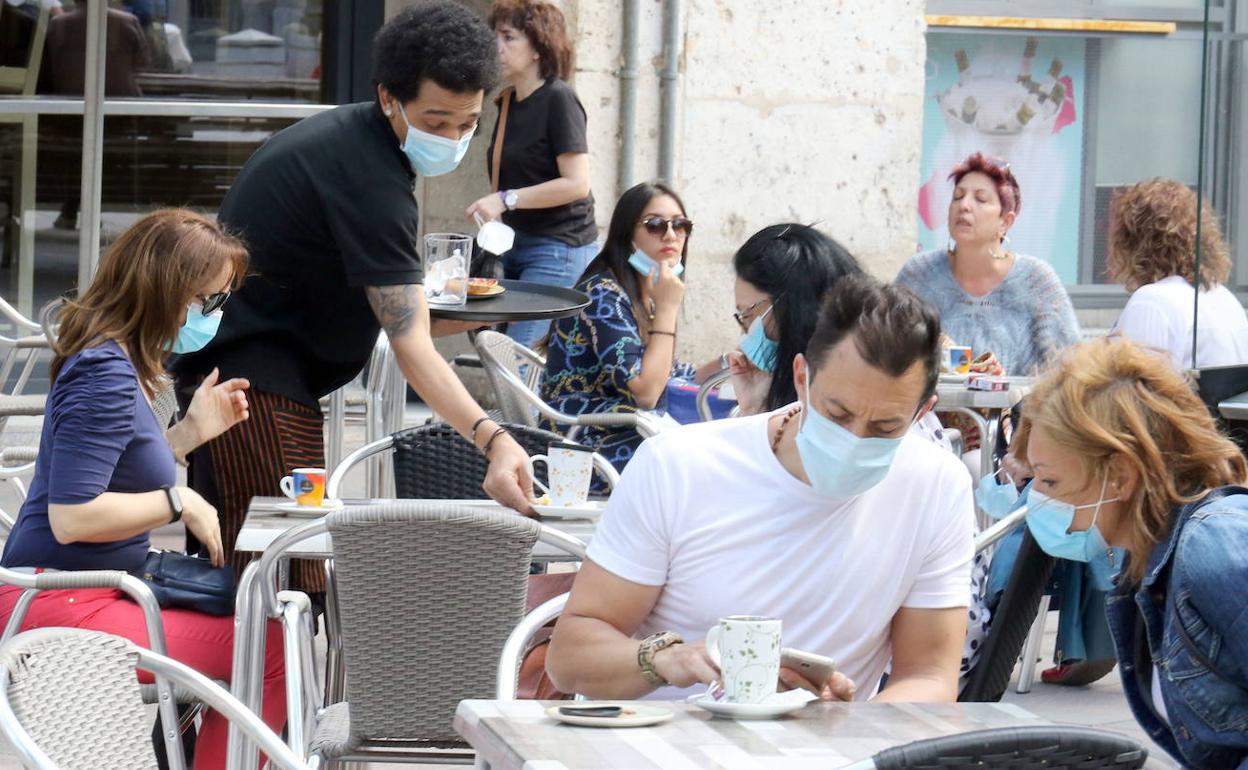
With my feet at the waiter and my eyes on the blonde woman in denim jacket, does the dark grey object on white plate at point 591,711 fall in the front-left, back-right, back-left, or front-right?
front-right

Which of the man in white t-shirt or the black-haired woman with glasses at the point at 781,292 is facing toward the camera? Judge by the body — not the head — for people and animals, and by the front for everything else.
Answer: the man in white t-shirt

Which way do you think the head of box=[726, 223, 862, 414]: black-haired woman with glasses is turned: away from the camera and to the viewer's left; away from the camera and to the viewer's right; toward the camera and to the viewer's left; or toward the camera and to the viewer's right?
toward the camera and to the viewer's left

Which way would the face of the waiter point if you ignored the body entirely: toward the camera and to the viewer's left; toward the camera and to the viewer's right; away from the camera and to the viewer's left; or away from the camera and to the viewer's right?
toward the camera and to the viewer's right

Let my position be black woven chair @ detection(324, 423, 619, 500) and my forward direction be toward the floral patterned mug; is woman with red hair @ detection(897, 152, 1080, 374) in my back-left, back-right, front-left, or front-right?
back-left

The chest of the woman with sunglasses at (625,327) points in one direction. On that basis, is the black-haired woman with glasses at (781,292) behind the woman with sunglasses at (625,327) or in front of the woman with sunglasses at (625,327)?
in front

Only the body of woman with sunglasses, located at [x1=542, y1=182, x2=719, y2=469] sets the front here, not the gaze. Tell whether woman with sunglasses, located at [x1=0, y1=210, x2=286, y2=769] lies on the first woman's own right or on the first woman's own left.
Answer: on the first woman's own right

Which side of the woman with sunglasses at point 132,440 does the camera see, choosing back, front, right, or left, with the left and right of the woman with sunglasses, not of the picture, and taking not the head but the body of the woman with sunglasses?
right
